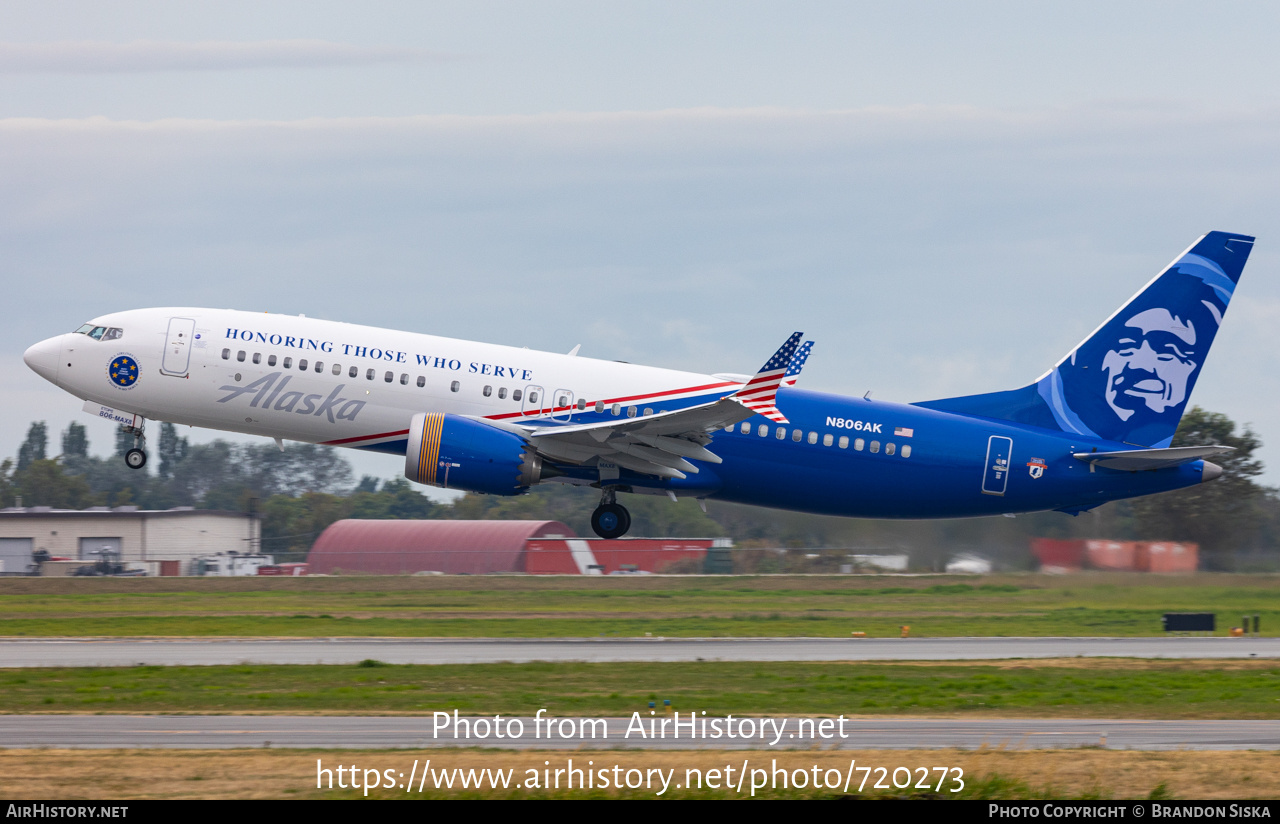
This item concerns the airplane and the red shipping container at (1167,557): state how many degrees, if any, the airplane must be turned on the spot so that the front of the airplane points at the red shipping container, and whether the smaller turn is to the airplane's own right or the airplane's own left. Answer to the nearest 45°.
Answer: approximately 135° to the airplane's own right

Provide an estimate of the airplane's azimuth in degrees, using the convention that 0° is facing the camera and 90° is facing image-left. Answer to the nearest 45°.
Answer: approximately 90°

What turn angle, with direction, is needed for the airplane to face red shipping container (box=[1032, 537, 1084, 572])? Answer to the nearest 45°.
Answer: approximately 135° to its right
